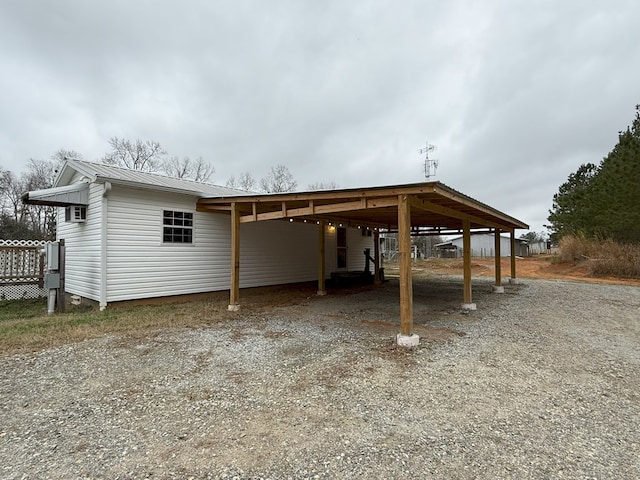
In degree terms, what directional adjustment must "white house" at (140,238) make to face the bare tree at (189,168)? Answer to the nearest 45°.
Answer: approximately 135° to its left

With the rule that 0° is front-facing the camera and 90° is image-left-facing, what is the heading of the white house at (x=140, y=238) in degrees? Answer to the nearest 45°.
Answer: approximately 315°

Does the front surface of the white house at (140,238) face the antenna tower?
no

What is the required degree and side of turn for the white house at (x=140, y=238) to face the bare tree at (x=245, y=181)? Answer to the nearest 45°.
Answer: approximately 135° to its left

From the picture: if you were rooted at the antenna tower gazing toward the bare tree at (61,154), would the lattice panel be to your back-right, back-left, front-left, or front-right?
front-left

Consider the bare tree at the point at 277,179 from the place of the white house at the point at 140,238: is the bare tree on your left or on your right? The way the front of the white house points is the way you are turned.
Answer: on your left

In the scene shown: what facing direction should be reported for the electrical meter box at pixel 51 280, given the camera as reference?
facing the viewer

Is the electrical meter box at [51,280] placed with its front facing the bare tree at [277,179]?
no

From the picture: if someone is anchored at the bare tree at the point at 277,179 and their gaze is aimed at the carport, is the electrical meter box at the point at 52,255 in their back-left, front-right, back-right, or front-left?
front-right

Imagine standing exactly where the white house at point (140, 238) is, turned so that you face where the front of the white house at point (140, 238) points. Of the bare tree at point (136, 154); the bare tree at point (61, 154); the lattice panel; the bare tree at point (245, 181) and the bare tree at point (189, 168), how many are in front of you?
0

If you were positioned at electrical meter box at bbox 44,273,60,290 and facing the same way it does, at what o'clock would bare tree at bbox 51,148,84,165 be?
The bare tree is roughly at 6 o'clock from the electrical meter box.

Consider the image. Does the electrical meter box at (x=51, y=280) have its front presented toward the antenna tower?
no
